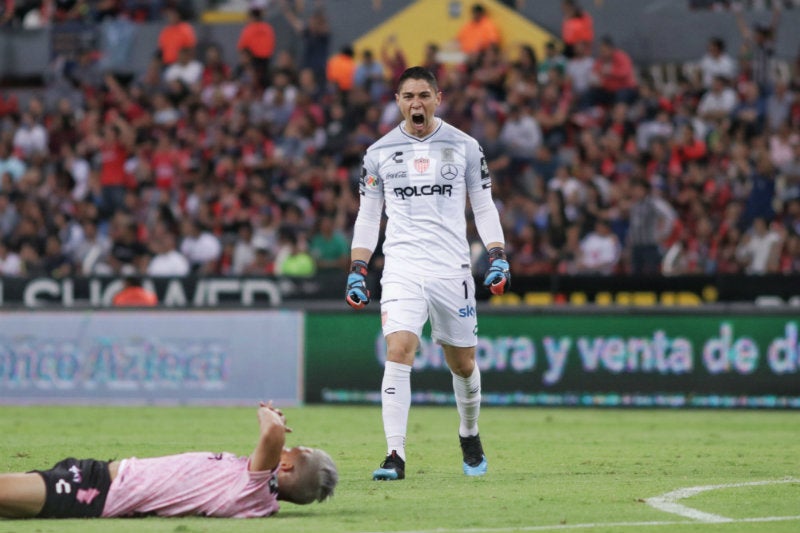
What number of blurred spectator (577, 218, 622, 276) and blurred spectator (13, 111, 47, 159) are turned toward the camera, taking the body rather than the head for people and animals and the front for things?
2

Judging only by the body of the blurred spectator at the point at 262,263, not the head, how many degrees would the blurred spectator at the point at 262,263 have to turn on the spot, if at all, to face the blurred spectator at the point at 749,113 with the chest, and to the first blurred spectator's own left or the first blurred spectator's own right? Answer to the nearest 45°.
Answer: approximately 90° to the first blurred spectator's own left

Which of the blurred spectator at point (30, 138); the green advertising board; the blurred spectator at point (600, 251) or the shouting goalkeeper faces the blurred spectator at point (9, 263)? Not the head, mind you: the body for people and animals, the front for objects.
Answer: the blurred spectator at point (30, 138)

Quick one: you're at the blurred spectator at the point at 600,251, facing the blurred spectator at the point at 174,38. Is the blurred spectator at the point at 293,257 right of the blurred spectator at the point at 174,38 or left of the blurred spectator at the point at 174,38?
left

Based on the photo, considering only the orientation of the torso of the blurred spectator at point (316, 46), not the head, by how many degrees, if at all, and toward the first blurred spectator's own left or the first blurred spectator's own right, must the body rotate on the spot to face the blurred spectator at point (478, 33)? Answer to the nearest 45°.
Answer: approximately 45° to the first blurred spectator's own left

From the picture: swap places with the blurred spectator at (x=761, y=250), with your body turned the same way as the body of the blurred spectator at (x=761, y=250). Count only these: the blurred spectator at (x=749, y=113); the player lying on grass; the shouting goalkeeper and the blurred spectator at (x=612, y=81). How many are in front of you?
2

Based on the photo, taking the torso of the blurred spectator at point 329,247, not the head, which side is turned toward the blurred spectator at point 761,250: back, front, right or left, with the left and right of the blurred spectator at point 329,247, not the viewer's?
left

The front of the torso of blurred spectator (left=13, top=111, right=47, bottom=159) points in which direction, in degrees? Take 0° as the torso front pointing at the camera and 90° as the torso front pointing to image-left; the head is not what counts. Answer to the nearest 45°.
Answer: approximately 0°

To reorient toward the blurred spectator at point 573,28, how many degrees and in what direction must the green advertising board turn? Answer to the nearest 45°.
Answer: approximately 180°

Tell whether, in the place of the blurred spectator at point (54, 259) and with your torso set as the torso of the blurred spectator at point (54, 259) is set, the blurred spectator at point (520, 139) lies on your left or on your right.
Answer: on your left

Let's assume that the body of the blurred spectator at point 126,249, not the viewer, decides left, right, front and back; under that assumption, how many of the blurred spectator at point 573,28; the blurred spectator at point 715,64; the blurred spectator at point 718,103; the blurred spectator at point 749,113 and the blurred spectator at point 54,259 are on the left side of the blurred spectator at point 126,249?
4
